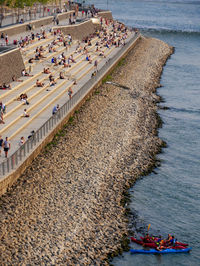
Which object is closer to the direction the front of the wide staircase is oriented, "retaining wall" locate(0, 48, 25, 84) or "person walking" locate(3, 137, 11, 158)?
the person walking

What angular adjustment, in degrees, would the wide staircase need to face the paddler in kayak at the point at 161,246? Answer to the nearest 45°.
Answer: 0° — it already faces them

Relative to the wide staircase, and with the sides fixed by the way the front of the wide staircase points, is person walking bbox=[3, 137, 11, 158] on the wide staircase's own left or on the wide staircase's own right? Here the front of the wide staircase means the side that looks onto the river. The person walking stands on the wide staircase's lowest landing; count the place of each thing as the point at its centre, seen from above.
on the wide staircase's own right

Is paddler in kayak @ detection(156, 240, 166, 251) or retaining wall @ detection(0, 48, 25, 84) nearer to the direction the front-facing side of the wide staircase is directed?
the paddler in kayak

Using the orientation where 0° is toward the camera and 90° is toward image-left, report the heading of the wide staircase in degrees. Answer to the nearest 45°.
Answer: approximately 315°

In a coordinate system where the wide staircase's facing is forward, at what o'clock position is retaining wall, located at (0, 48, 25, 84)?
The retaining wall is roughly at 7 o'clock from the wide staircase.
